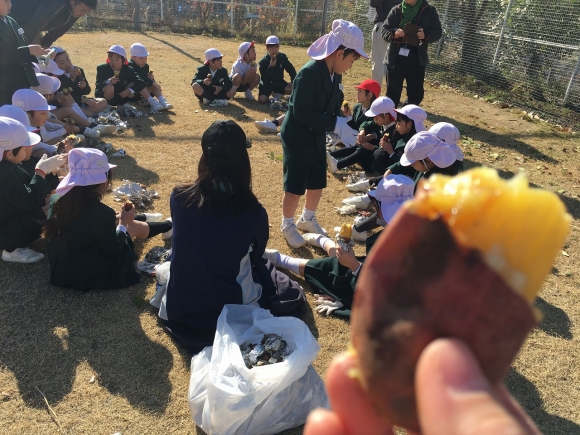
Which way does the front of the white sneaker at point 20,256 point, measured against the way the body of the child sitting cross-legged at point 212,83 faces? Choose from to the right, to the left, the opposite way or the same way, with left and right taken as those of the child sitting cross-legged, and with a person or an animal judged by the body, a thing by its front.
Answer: to the left

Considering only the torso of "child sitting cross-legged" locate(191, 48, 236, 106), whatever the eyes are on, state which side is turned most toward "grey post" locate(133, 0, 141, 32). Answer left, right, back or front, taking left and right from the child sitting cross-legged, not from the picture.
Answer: back

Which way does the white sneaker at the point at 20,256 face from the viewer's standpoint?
to the viewer's right

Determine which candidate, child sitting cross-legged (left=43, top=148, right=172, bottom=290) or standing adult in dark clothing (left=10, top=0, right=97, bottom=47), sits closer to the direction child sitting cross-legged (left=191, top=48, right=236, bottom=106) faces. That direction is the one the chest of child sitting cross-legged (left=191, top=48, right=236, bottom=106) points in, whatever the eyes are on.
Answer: the child sitting cross-legged

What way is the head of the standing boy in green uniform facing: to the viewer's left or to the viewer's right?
to the viewer's right

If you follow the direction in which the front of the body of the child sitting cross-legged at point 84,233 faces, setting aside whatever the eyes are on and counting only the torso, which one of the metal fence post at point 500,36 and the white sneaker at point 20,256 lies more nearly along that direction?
the metal fence post

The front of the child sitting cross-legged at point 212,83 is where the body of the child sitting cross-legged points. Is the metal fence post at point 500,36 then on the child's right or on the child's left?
on the child's left

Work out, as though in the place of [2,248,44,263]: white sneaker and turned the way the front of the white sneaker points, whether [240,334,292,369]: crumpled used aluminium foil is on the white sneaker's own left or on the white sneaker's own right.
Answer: on the white sneaker's own right

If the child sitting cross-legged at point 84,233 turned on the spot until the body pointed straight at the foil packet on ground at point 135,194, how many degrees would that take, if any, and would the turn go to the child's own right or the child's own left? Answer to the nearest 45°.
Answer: approximately 45° to the child's own left

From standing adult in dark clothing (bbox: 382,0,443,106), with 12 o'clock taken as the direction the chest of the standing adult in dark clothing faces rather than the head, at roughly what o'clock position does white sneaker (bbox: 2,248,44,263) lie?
The white sneaker is roughly at 1 o'clock from the standing adult in dark clothing.
